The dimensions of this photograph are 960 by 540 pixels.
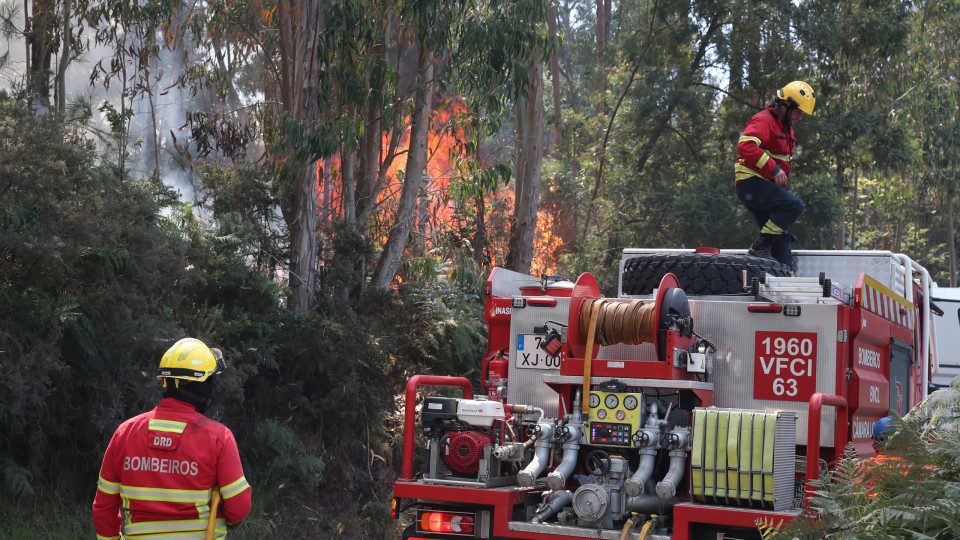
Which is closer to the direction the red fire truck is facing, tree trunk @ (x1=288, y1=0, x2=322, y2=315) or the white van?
the white van

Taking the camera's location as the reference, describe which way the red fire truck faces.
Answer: facing away from the viewer and to the right of the viewer

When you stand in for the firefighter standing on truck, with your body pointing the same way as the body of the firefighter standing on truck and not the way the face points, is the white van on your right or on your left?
on your left

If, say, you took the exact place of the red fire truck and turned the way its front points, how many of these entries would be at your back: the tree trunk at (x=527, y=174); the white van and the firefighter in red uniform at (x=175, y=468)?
1

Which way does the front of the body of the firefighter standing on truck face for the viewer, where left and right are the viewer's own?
facing to the right of the viewer

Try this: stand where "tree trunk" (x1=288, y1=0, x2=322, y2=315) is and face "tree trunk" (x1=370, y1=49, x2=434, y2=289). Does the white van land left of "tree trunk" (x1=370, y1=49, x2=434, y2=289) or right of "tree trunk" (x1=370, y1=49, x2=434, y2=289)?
right

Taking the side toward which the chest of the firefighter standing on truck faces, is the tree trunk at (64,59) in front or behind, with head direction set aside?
behind

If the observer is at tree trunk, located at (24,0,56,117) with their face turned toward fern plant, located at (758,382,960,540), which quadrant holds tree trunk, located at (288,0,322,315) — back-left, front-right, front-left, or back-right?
front-left

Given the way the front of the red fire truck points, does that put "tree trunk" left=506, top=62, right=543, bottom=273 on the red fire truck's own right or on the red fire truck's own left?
on the red fire truck's own left

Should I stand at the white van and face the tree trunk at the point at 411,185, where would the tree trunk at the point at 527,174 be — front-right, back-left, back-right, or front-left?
front-right

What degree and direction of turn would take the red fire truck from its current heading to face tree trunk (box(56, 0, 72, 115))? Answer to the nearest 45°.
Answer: approximately 90° to its left

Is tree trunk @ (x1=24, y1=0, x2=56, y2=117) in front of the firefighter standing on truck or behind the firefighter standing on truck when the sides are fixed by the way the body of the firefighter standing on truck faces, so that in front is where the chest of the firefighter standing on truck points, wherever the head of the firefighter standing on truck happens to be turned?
behind

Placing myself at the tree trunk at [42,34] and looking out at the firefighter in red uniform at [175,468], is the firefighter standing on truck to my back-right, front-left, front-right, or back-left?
front-left
